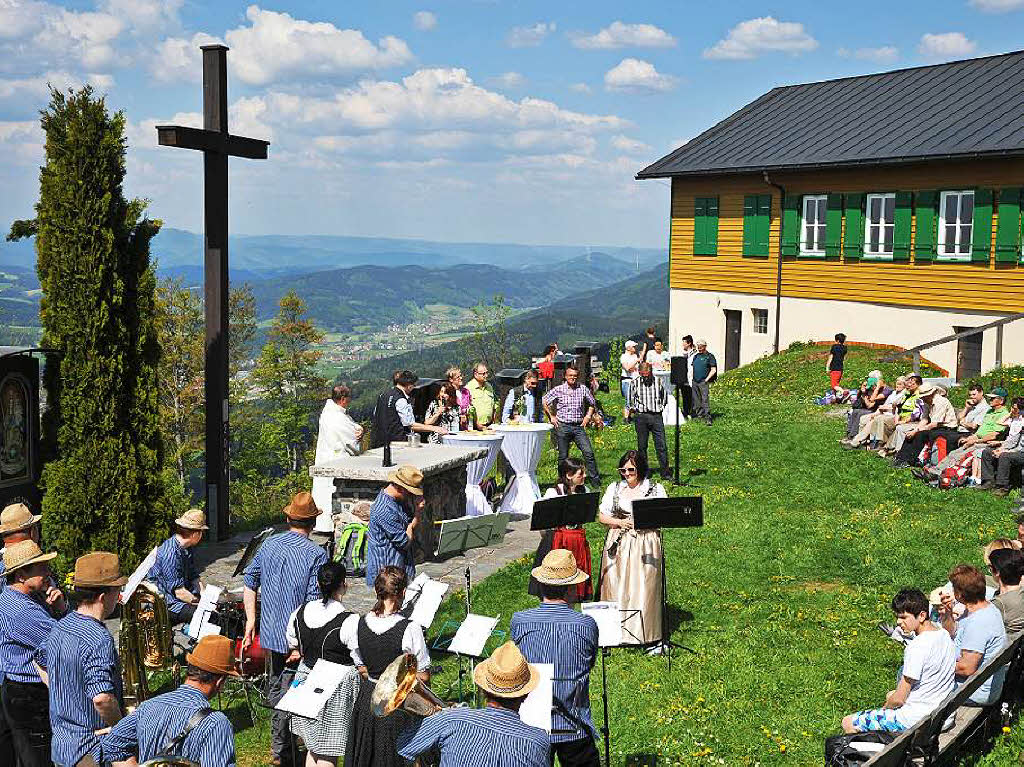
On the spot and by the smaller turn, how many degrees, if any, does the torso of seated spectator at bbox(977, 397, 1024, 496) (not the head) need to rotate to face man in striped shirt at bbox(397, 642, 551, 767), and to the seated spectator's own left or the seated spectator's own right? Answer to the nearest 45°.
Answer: approximately 45° to the seated spectator's own left

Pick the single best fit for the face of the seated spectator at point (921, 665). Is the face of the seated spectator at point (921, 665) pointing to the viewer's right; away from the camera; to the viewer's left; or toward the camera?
to the viewer's left

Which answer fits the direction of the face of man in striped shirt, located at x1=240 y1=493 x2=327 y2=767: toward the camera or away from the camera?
away from the camera

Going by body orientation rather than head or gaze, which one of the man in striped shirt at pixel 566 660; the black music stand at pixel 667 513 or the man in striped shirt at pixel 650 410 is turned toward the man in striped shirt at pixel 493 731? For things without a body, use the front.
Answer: the man in striped shirt at pixel 650 410

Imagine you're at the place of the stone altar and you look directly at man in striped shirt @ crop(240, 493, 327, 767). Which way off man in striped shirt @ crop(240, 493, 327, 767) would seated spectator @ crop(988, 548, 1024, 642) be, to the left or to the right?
left

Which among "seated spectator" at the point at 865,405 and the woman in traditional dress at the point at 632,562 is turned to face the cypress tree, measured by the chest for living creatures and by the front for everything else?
the seated spectator

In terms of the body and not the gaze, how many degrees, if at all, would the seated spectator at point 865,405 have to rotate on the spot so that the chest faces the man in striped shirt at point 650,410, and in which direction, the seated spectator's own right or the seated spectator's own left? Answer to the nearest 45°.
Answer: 0° — they already face them

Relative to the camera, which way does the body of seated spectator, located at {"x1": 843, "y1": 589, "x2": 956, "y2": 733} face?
to the viewer's left

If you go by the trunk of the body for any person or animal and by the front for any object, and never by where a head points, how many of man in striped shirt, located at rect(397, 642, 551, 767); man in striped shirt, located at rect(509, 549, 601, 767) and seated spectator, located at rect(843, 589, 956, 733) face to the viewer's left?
1

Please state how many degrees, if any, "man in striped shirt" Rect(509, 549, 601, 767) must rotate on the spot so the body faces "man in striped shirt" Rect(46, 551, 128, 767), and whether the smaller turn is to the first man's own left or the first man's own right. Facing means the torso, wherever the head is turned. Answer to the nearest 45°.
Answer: approximately 90° to the first man's own left

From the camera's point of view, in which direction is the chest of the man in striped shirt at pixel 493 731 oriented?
away from the camera

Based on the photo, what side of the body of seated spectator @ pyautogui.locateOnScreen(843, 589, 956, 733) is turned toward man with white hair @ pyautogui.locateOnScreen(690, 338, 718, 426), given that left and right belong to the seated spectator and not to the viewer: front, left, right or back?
right

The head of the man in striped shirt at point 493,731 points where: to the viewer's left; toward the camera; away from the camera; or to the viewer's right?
away from the camera

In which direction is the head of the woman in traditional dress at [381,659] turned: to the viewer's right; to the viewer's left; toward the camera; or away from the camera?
away from the camera

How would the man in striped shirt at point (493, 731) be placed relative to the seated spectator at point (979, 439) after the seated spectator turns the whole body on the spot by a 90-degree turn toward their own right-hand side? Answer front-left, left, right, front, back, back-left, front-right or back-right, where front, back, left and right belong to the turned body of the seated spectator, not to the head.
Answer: back-left

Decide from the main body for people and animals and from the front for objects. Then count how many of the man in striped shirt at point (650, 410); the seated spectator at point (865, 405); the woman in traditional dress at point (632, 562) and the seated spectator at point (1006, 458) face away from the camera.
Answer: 0

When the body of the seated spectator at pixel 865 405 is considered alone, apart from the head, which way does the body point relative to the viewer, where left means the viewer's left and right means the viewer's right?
facing the viewer and to the left of the viewer

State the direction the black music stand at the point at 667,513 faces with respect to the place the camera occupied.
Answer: facing away from the viewer

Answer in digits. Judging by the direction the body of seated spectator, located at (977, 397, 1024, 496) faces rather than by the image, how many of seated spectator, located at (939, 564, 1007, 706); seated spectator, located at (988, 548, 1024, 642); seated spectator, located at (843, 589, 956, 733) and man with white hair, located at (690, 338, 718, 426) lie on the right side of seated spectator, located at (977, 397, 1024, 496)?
1

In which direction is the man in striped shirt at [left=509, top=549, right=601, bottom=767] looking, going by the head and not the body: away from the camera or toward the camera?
away from the camera
